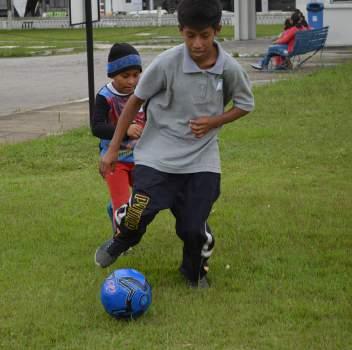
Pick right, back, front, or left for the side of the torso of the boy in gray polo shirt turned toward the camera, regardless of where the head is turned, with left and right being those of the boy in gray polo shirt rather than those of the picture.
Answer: front

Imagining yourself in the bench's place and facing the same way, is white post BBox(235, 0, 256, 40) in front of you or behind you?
in front

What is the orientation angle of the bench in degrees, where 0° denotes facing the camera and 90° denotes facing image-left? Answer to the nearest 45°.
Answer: approximately 135°

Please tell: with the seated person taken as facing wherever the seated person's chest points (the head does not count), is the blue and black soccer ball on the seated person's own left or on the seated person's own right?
on the seated person's own left

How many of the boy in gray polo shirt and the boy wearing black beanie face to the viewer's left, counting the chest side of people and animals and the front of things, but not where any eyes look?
0

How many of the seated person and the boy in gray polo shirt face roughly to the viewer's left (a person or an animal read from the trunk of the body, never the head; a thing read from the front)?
1

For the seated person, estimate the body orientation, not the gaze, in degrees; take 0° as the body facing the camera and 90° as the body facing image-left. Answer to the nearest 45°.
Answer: approximately 90°

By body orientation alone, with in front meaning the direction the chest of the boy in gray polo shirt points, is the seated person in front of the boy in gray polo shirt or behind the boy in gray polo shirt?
behind

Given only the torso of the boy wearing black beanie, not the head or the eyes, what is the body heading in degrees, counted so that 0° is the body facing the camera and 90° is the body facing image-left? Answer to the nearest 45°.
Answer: approximately 315°

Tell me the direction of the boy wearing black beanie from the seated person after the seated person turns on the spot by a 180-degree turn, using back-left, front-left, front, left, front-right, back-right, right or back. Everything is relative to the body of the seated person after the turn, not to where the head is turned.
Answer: right

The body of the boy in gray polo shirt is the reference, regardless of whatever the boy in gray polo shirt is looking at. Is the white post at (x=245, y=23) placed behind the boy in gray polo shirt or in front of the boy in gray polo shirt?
behind

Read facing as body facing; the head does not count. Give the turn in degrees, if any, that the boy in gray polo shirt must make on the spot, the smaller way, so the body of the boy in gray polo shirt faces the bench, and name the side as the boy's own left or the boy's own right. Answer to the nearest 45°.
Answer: approximately 180°
